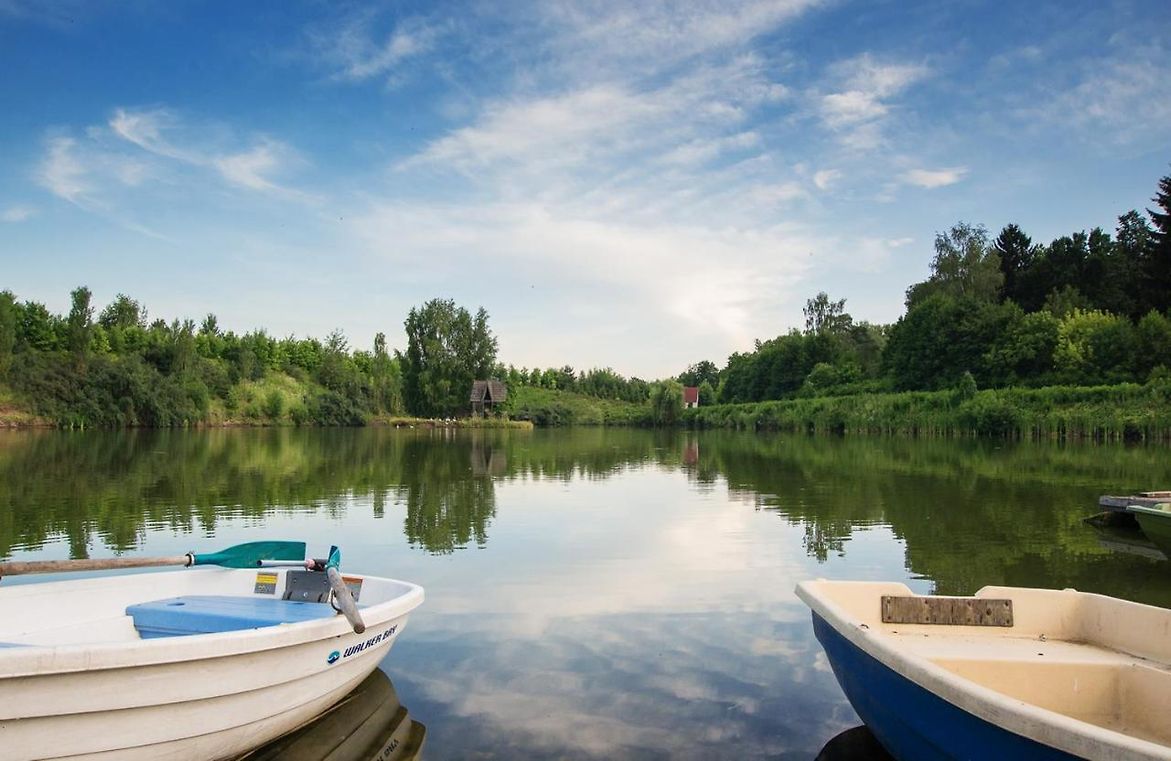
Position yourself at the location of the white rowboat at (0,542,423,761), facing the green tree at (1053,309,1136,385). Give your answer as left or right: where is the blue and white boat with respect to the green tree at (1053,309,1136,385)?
right

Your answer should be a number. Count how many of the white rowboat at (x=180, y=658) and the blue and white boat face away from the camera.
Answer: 0
